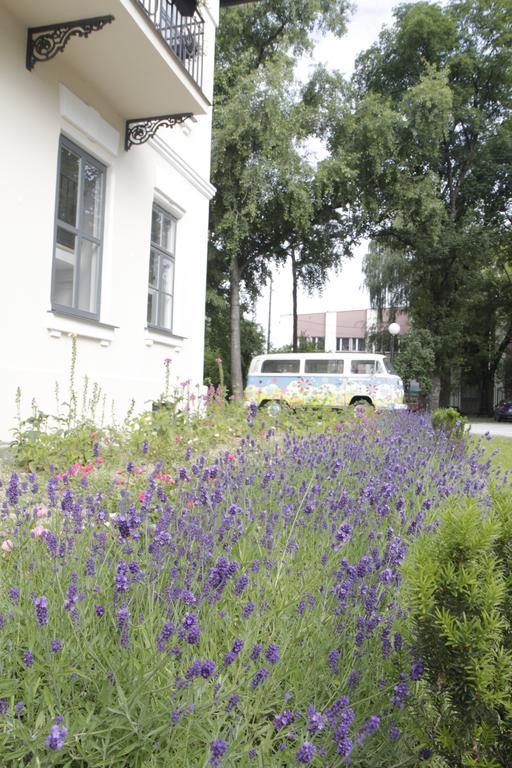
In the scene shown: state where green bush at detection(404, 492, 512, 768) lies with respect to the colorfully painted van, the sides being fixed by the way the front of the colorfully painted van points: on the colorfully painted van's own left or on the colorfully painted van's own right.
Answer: on the colorfully painted van's own right

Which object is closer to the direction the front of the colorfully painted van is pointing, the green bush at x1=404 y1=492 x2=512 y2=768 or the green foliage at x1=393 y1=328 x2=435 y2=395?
the green foliage

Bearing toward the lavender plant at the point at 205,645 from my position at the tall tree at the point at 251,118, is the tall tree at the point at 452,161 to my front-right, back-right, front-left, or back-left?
back-left

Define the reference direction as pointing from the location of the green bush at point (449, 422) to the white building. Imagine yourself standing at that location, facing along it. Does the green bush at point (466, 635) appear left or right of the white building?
left

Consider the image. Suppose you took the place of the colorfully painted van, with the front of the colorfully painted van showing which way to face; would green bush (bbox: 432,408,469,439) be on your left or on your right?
on your right

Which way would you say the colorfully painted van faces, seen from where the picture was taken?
facing to the right of the viewer

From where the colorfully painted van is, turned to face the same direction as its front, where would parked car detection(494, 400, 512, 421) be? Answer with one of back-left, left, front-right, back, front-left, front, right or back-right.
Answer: front-left

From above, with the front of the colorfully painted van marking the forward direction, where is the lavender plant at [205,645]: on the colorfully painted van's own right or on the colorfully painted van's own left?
on the colorfully painted van's own right

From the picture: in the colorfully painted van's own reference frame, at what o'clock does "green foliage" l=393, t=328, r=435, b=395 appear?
The green foliage is roughly at 10 o'clock from the colorfully painted van.
